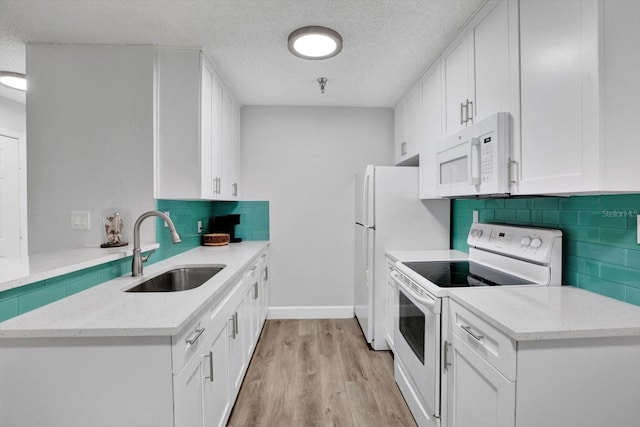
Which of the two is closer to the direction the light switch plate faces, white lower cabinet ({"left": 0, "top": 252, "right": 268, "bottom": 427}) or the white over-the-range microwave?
the white lower cabinet

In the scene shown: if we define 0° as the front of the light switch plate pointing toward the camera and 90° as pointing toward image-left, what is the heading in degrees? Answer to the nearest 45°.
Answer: approximately 0°

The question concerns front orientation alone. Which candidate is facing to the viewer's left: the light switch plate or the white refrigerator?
the white refrigerator

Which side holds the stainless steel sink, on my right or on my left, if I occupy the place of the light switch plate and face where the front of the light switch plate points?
on my left

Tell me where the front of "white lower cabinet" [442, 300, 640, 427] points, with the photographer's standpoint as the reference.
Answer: facing the viewer and to the left of the viewer

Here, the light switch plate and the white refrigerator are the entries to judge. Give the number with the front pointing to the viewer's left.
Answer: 1

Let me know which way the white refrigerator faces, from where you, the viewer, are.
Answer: facing to the left of the viewer

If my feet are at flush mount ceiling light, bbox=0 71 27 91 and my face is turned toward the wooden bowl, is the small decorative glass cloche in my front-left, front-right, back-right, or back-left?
front-right

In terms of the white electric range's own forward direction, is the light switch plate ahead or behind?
ahead

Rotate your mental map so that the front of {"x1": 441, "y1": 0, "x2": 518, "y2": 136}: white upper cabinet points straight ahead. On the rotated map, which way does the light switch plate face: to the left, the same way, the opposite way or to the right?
to the left

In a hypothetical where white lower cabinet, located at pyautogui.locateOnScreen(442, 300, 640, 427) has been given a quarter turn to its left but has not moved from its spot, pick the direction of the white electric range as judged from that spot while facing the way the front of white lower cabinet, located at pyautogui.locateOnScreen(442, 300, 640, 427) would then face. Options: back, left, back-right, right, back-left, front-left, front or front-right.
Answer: back
